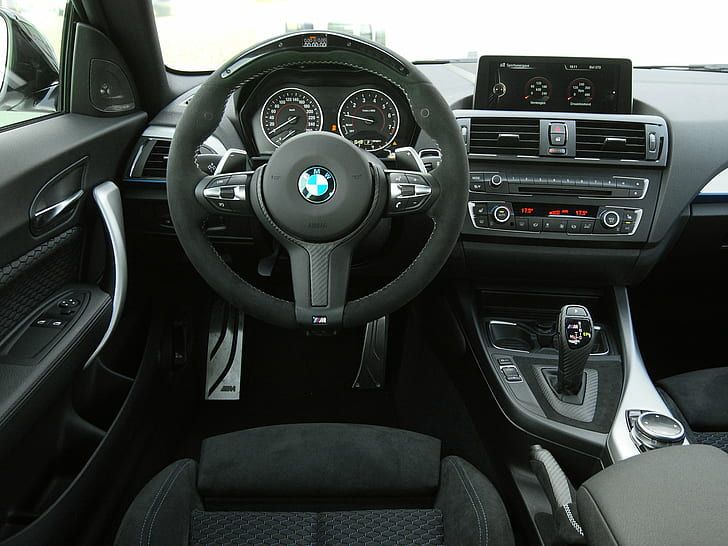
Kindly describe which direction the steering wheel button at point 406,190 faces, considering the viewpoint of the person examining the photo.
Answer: facing the viewer

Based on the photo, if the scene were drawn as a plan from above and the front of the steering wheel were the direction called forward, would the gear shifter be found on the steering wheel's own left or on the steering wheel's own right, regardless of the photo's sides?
on the steering wheel's own left

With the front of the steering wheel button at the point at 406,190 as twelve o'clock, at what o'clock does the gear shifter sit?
The gear shifter is roughly at 8 o'clock from the steering wheel button.

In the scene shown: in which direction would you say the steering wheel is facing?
toward the camera

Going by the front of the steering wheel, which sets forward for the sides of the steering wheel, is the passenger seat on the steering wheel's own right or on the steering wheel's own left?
on the steering wheel's own left
